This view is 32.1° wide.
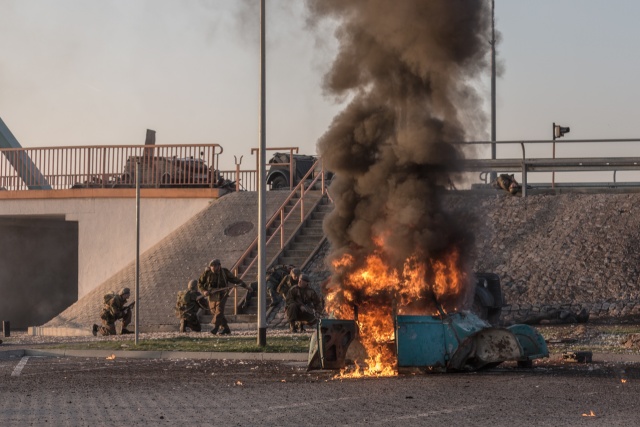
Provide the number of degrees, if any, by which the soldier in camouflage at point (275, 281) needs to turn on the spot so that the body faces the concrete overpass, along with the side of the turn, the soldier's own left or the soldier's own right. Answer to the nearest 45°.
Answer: approximately 135° to the soldier's own left

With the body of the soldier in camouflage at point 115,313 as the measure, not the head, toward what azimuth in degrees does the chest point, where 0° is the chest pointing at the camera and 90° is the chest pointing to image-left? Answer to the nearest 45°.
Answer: approximately 270°

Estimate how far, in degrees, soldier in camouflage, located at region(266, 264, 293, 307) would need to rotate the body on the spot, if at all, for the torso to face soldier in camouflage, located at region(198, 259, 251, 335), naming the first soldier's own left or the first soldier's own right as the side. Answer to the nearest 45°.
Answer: approximately 135° to the first soldier's own right

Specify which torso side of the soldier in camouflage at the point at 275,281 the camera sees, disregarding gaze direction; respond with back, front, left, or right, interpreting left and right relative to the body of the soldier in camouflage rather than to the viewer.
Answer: right

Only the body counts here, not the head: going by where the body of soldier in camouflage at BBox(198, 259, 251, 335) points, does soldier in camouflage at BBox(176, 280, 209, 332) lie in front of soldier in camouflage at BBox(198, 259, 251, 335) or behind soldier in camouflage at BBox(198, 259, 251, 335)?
behind

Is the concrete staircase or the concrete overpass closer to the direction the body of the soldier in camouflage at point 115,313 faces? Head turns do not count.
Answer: the concrete staircase
